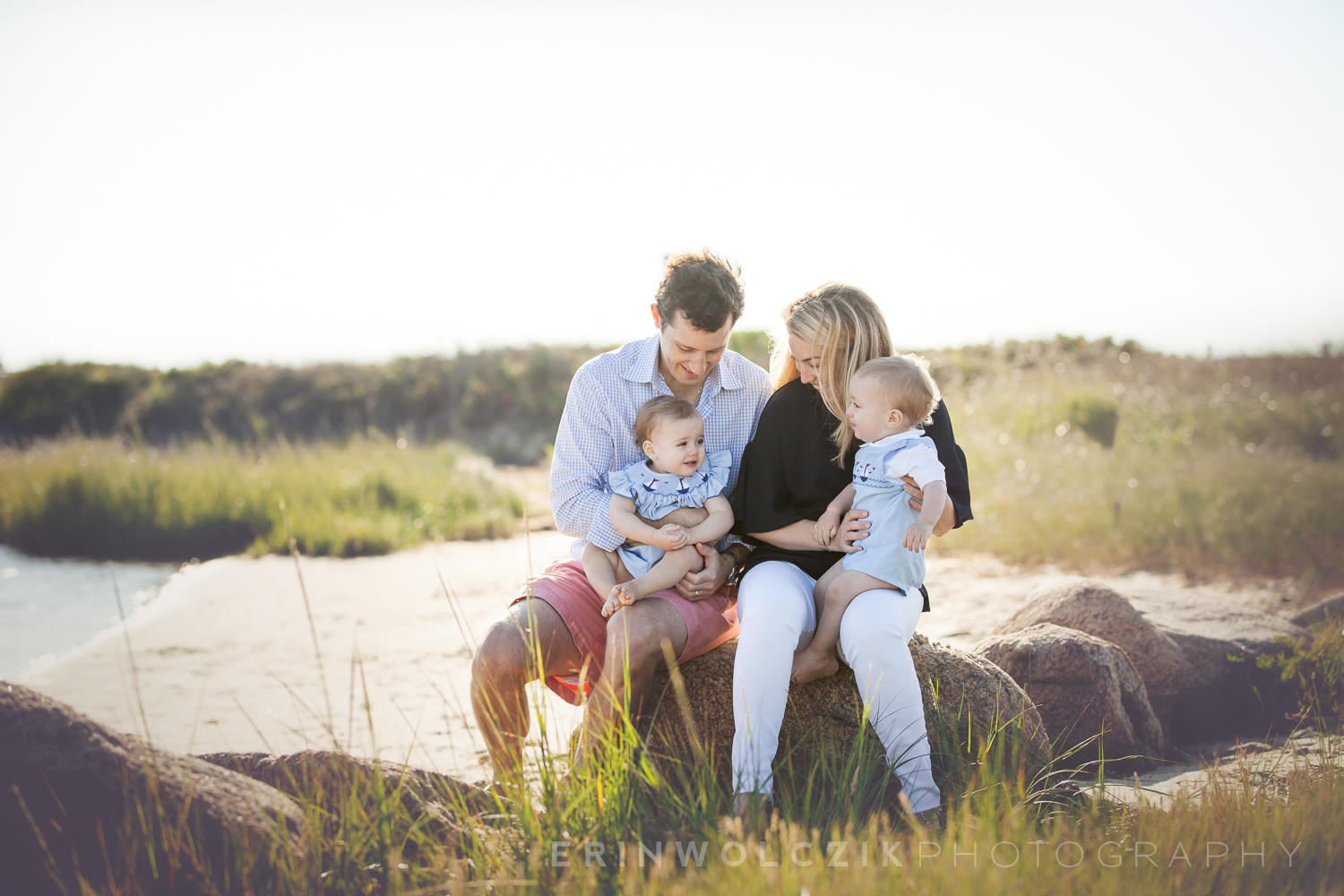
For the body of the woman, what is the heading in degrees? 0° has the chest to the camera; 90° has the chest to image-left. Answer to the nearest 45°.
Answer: approximately 0°

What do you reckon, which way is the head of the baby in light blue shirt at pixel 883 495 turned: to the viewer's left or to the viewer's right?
to the viewer's left

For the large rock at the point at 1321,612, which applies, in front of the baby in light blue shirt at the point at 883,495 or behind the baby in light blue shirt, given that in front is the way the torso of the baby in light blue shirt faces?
behind

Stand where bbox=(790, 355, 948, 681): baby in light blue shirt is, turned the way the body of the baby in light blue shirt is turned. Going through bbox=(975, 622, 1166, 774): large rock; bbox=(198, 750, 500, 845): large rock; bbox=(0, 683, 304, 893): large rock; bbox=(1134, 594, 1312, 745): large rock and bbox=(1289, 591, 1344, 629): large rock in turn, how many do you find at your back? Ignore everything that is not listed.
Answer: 3

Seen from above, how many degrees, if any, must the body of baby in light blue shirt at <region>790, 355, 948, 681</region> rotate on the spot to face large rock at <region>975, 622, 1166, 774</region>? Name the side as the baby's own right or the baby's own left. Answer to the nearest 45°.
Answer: approximately 180°

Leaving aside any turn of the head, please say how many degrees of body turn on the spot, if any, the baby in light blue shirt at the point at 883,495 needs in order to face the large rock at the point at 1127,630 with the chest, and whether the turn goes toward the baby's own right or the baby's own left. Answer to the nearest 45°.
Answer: approximately 180°

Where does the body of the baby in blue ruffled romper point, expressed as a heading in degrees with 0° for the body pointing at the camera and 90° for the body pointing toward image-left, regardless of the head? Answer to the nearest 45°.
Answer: approximately 0°

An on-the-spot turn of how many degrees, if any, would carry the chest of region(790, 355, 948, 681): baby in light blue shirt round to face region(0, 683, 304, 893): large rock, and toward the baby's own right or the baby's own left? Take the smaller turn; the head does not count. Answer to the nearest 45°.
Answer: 0° — they already face it
